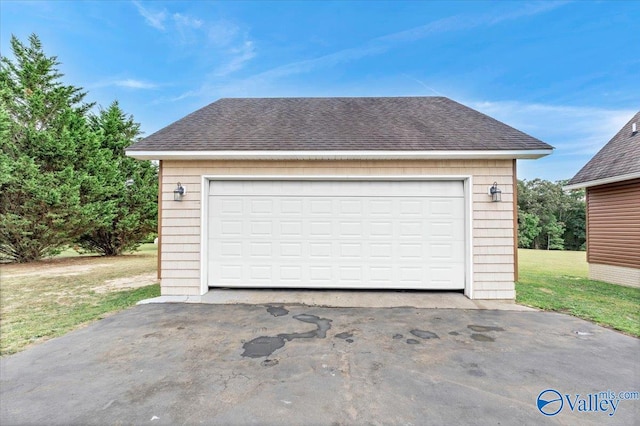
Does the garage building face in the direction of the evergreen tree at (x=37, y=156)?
no

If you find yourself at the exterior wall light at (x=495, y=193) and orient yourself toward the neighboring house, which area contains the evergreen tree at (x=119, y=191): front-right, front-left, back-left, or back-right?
back-left

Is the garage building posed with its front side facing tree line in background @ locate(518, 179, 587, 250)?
no

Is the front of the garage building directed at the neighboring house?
no

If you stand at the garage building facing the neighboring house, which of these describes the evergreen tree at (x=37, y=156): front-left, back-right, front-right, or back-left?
back-left

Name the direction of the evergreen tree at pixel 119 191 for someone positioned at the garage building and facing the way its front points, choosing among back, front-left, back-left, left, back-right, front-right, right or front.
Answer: back-right

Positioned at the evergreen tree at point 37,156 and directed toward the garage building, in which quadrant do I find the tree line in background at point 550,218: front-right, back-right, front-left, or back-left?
front-left

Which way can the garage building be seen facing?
toward the camera
